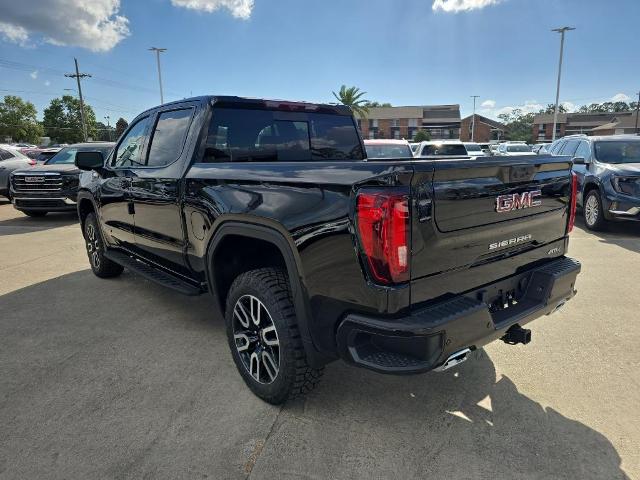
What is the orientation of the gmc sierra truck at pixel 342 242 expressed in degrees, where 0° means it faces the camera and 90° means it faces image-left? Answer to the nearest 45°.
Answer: approximately 135°

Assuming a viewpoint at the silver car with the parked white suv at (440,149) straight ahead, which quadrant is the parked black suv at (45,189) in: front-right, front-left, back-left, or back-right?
front-right

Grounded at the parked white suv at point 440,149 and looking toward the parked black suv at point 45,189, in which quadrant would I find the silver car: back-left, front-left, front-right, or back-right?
front-right

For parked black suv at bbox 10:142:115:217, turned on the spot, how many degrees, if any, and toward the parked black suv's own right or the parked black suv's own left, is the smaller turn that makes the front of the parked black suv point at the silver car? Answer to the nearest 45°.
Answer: approximately 135° to the parked black suv's own right

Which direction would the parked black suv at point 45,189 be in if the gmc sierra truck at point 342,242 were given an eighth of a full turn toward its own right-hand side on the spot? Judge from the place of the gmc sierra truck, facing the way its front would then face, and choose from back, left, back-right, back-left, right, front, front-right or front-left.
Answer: front-left

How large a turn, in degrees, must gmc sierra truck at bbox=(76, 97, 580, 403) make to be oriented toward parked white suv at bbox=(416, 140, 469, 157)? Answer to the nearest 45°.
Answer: approximately 45° to its right

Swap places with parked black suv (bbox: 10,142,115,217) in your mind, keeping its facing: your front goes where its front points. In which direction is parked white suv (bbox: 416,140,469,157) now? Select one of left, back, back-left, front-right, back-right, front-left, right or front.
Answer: back-left
